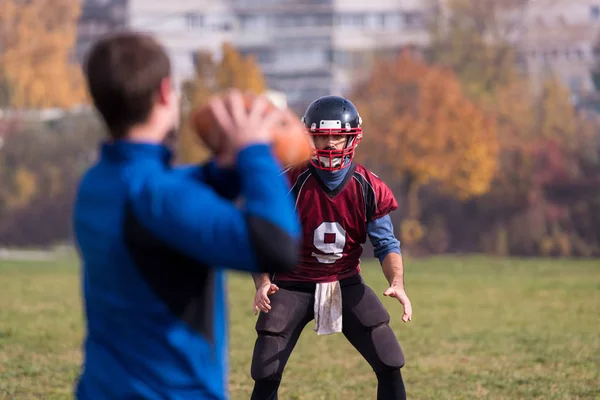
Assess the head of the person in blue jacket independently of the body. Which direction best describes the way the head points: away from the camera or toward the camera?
away from the camera

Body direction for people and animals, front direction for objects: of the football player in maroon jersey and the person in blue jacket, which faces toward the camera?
the football player in maroon jersey

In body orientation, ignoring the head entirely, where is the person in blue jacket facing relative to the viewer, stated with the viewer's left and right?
facing away from the viewer and to the right of the viewer

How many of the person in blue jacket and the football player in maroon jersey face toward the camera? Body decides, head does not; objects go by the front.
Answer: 1

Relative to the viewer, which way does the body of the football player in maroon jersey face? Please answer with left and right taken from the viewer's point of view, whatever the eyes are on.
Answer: facing the viewer

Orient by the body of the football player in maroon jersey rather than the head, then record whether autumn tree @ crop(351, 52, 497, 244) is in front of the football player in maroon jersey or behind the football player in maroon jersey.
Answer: behind

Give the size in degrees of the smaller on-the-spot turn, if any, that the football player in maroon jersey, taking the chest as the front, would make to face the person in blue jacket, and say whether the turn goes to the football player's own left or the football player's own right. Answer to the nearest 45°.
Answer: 0° — they already face them

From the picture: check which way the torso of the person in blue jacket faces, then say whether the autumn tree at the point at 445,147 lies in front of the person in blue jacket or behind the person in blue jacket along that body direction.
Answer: in front
